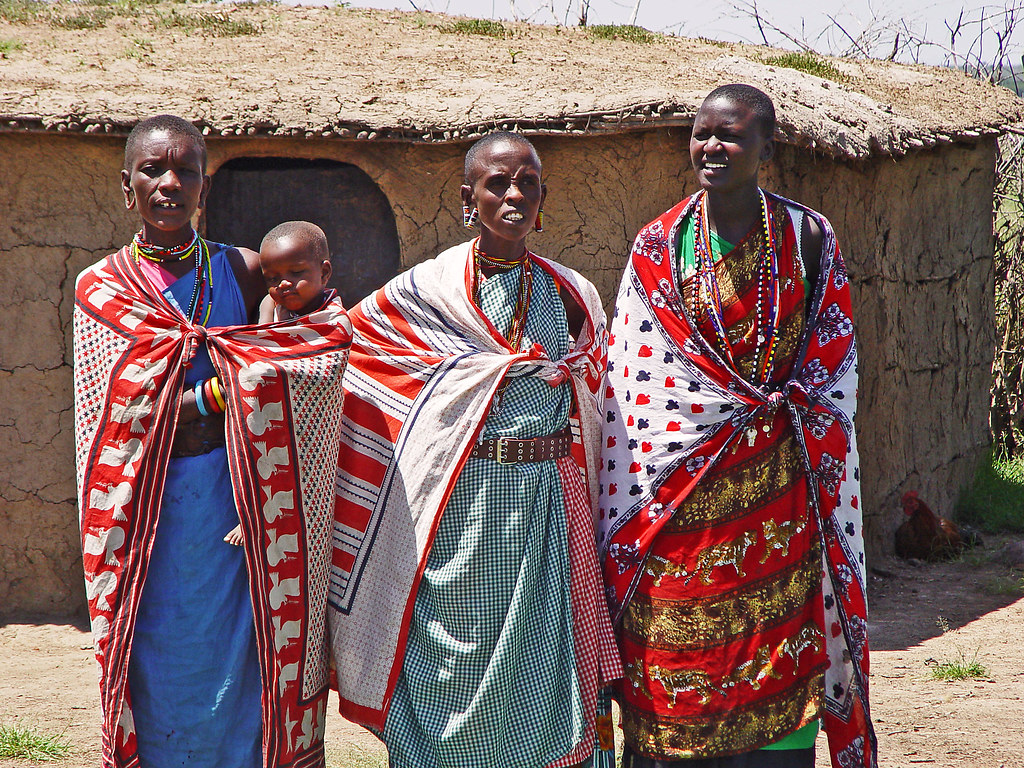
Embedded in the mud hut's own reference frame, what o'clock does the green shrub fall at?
The green shrub is roughly at 8 o'clock from the mud hut.

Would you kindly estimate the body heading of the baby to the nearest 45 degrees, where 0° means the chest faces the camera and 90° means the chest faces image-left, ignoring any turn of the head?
approximately 45°

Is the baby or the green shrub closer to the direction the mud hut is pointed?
the baby

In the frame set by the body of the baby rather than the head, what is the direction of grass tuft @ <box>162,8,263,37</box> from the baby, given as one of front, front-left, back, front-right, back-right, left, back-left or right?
back-right

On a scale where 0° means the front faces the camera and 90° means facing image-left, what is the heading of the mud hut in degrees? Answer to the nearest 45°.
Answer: approximately 0°

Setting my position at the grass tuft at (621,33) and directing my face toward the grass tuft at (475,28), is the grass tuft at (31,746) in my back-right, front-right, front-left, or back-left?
front-left

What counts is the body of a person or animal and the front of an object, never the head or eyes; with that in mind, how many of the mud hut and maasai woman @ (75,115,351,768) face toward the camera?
2

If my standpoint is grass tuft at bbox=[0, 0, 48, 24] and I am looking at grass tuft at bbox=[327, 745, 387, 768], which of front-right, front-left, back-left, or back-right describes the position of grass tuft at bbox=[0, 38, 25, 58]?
front-right

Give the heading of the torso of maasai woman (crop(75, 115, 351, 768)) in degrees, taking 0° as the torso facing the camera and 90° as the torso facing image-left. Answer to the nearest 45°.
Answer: approximately 0°

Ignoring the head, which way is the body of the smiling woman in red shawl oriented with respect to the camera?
toward the camera

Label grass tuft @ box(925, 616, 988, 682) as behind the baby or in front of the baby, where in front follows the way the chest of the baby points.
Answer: behind
